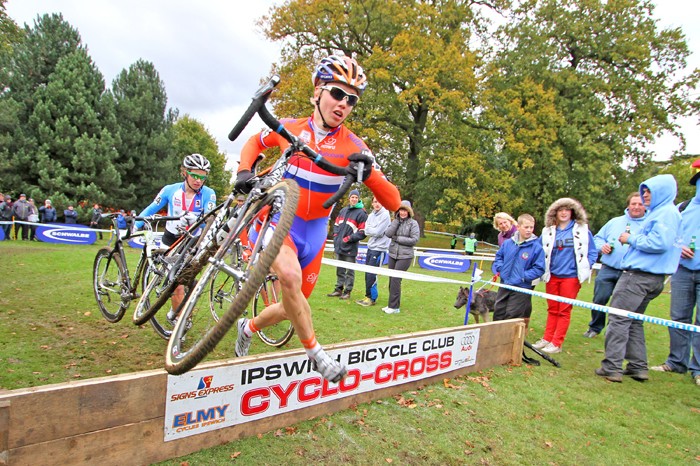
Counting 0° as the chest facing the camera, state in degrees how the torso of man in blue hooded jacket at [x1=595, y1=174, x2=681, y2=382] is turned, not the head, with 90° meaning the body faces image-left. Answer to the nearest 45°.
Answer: approximately 90°

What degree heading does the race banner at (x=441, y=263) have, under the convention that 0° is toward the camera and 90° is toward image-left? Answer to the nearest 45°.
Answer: approximately 0°

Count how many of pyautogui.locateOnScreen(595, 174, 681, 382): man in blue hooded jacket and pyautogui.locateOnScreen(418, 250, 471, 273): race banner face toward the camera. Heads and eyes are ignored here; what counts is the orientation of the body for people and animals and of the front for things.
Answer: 1

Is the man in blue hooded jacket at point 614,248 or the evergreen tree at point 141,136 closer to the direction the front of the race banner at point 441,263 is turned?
the man in blue hooded jacket

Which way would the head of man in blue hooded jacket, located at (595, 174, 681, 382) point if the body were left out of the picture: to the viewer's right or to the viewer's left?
to the viewer's left
